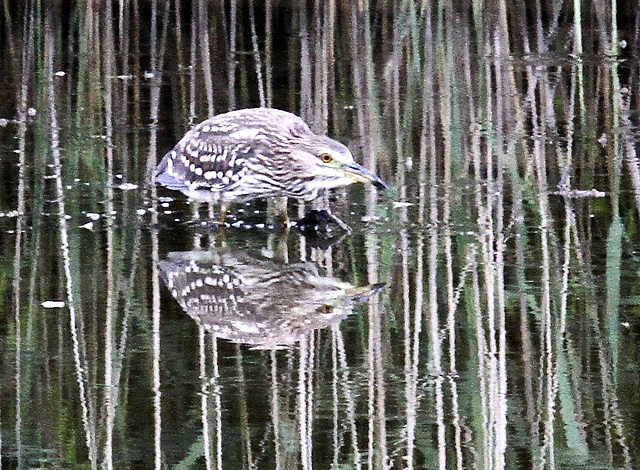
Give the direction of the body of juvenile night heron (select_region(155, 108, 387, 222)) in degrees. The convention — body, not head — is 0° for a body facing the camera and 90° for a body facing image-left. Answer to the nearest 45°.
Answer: approximately 270°
